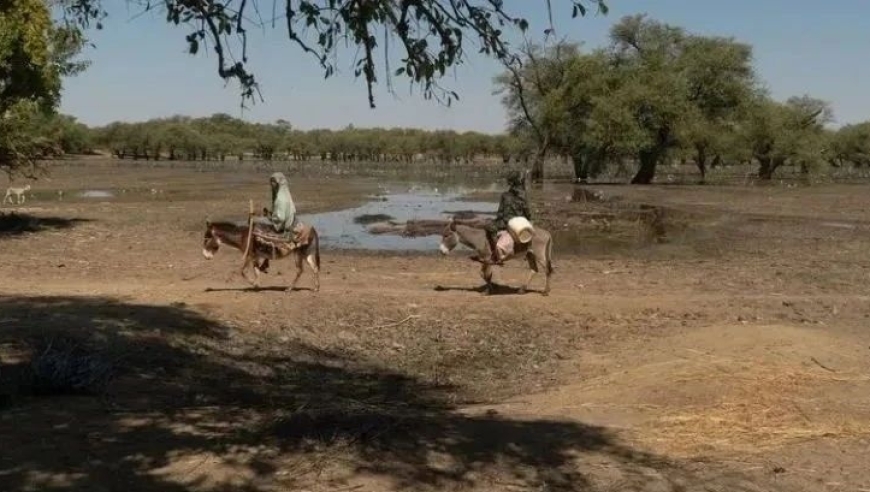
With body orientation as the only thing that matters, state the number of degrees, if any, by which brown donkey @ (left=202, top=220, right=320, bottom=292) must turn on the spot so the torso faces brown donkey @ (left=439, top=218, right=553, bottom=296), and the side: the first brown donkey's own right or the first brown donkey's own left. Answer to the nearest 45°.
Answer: approximately 180°

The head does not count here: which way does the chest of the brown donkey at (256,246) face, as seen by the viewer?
to the viewer's left

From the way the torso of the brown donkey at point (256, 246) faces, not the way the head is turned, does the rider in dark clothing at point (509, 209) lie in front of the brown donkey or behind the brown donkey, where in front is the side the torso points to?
behind

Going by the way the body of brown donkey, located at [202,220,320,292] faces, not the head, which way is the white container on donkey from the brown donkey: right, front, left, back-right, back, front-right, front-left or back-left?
back

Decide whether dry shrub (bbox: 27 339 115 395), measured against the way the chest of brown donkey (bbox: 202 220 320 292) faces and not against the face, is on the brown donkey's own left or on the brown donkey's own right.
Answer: on the brown donkey's own left

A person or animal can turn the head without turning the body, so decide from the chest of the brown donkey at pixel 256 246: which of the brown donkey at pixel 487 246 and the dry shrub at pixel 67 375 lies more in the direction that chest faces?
the dry shrub

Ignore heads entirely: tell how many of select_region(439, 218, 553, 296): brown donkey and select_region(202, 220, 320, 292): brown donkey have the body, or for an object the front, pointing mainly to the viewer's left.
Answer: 2

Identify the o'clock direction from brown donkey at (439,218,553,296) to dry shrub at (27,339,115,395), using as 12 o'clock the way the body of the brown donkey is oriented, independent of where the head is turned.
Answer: The dry shrub is roughly at 10 o'clock from the brown donkey.

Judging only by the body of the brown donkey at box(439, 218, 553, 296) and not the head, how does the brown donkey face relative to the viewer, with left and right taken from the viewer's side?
facing to the left of the viewer
